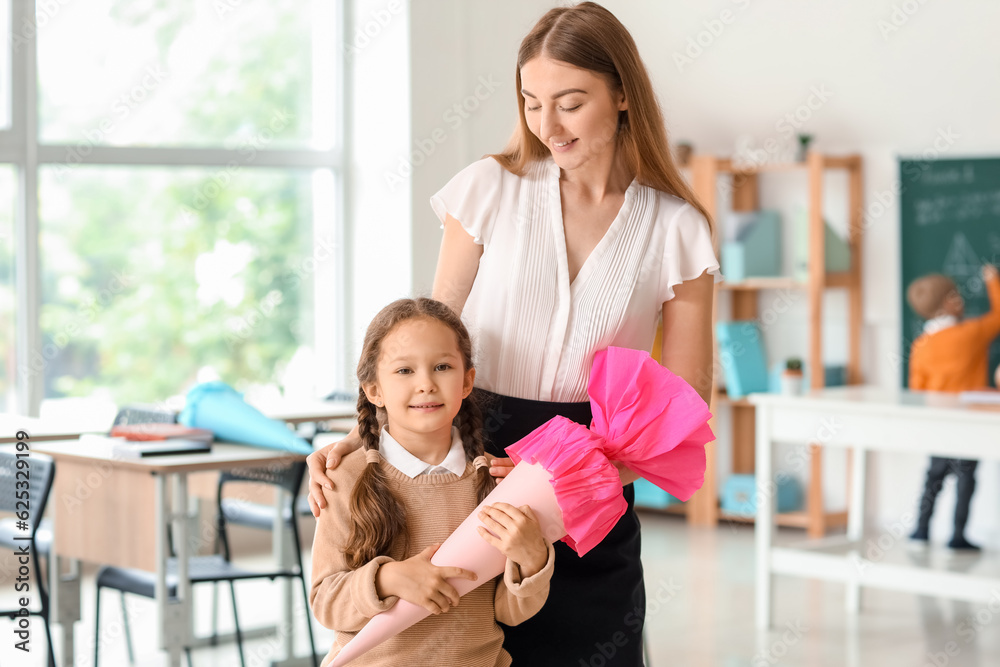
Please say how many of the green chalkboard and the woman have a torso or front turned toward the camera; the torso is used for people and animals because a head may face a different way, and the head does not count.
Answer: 2

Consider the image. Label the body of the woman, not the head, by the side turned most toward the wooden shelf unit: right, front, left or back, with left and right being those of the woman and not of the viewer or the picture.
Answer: back

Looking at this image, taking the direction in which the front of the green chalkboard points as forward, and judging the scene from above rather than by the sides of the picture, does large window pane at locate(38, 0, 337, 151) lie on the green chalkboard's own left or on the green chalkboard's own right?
on the green chalkboard's own right

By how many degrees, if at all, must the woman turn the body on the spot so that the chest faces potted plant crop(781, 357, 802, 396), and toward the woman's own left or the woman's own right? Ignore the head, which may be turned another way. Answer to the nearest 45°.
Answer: approximately 180°

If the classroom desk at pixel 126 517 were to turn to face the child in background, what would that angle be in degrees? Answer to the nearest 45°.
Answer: approximately 135° to its left

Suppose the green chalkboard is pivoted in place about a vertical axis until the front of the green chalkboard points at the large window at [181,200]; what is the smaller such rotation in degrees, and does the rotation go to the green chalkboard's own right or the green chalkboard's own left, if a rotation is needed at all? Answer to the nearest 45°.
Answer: approximately 90° to the green chalkboard's own right
